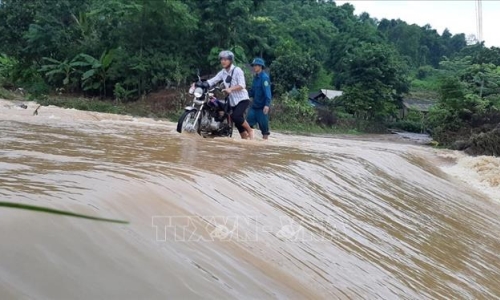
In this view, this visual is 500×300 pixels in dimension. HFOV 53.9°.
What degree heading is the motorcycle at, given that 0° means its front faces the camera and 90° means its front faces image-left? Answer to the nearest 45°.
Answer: approximately 45°

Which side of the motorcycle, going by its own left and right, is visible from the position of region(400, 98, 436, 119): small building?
back

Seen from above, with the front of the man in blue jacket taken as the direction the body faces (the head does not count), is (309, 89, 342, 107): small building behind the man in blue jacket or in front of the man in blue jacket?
behind

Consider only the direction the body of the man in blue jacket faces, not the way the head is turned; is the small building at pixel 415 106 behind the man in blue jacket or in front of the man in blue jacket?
behind

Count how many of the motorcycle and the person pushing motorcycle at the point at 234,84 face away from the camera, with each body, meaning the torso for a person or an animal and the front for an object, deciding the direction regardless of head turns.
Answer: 0

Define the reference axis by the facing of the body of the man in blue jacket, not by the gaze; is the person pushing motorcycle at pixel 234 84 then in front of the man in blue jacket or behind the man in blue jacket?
in front

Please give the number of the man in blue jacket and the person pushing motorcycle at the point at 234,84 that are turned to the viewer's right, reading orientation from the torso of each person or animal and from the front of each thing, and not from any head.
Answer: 0
